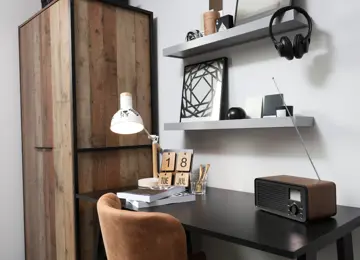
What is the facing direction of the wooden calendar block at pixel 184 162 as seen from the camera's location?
facing the viewer

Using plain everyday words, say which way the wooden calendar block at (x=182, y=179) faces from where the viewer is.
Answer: facing the viewer

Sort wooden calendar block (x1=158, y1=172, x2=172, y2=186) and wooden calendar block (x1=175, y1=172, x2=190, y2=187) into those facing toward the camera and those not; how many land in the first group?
2

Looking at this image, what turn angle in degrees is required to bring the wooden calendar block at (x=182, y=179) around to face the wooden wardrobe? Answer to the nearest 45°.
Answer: approximately 90° to its right

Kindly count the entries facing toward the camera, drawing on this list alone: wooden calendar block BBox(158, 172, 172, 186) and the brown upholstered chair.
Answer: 1

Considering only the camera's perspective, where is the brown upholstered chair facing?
facing away from the viewer and to the right of the viewer

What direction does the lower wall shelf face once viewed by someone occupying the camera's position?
facing the viewer and to the left of the viewer

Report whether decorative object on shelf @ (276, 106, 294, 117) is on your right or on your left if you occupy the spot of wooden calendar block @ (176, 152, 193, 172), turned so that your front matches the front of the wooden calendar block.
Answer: on your left

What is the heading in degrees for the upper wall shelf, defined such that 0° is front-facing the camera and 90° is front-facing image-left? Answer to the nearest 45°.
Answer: approximately 45°
